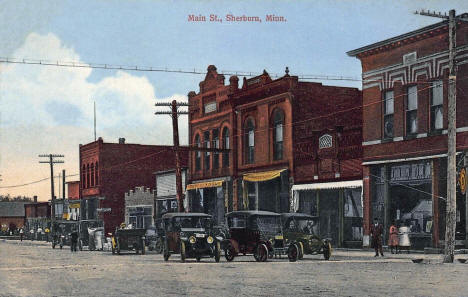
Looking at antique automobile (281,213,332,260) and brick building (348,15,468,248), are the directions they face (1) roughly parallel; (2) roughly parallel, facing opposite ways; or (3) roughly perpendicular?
roughly perpendicular

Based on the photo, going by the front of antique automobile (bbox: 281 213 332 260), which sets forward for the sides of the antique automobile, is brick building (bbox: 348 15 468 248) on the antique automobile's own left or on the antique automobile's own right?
on the antique automobile's own left

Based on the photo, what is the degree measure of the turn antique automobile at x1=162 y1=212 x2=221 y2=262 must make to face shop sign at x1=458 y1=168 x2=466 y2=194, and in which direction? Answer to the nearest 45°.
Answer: approximately 45° to its left

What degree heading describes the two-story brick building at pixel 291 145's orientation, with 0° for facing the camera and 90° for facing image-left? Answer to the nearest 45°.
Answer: approximately 45°

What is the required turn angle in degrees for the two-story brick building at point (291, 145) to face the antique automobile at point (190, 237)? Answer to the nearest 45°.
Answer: approximately 45° to its left
